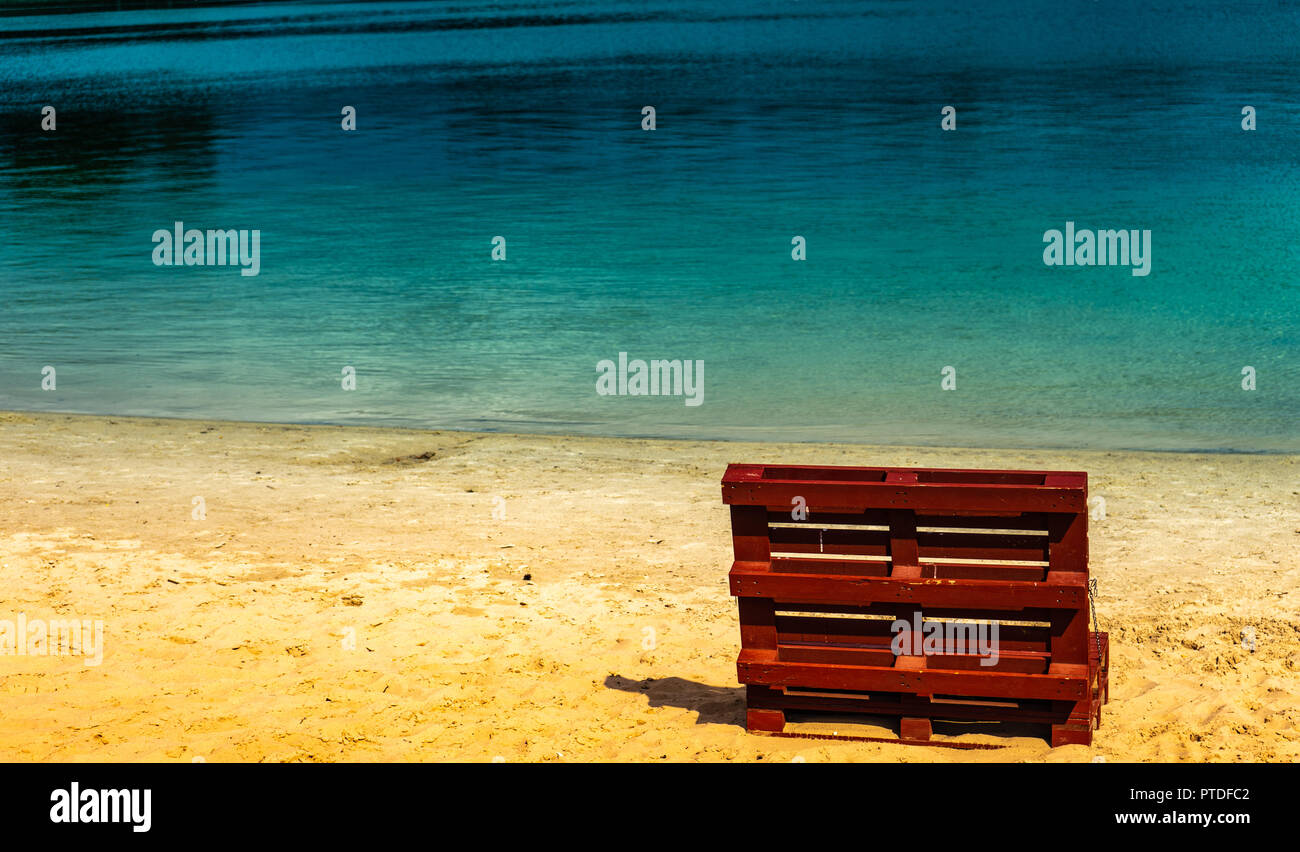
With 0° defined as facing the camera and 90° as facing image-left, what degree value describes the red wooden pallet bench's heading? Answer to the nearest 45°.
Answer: approximately 180°
